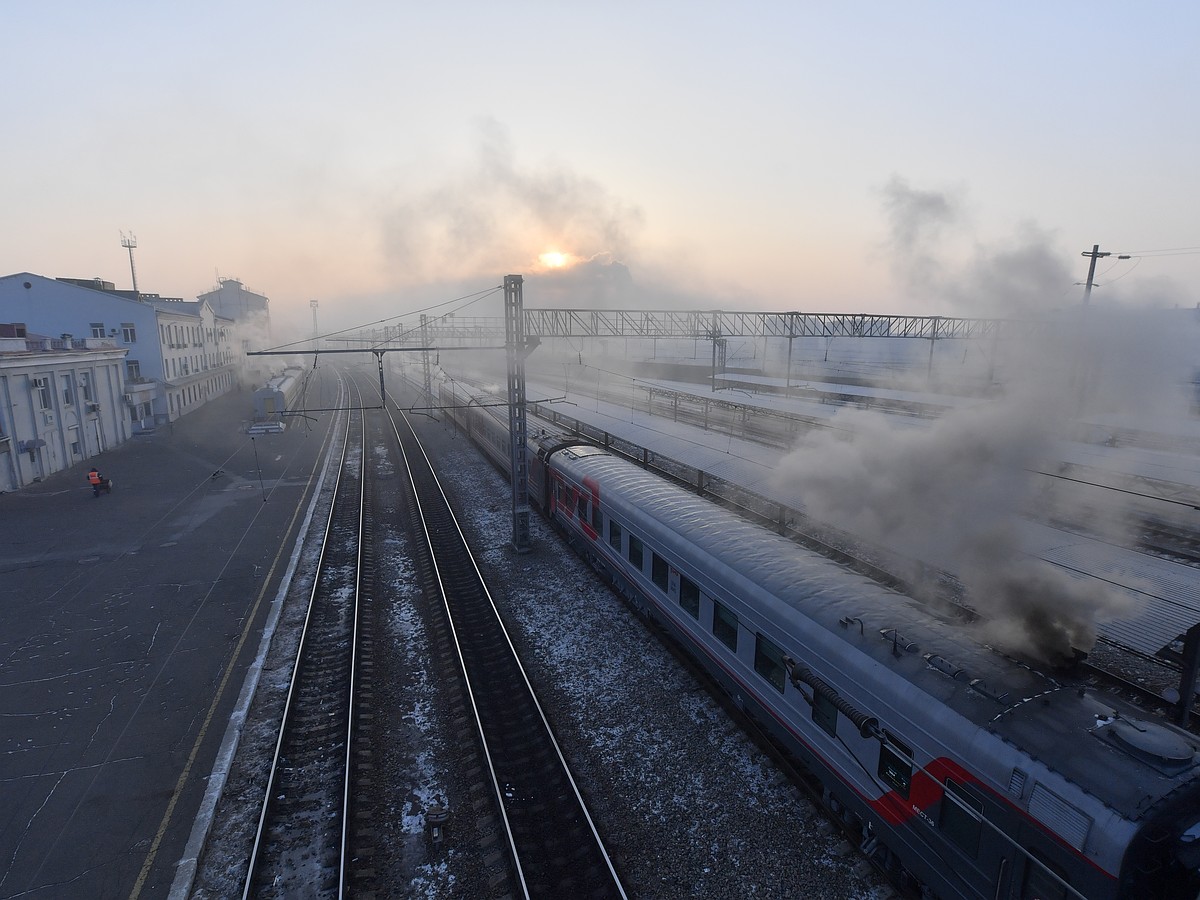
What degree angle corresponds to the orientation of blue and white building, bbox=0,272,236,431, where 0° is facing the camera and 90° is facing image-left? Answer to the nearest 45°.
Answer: approximately 315°

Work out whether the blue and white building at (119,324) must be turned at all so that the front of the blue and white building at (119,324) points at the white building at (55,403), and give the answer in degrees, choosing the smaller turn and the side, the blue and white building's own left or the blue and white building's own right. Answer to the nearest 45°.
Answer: approximately 45° to the blue and white building's own right

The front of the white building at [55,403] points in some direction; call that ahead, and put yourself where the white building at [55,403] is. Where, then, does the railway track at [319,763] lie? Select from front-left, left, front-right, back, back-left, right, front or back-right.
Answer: front-right

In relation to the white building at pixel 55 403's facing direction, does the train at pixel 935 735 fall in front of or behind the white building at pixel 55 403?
in front

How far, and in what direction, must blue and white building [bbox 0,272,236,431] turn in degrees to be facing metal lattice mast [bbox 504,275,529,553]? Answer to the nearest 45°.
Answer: approximately 45° to its right

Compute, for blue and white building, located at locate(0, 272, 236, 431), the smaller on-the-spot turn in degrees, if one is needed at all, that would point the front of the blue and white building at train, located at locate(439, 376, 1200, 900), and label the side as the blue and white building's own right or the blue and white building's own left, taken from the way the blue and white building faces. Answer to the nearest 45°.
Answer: approximately 45° to the blue and white building's own right

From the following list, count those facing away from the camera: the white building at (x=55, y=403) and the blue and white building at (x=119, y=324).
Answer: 0

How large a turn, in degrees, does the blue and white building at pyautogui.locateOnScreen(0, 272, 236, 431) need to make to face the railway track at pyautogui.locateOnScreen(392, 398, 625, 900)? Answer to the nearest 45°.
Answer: approximately 45° to its right

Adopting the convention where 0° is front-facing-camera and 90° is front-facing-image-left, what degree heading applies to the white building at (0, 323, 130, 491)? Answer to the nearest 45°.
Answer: approximately 315°

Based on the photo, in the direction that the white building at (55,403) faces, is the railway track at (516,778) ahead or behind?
ahead

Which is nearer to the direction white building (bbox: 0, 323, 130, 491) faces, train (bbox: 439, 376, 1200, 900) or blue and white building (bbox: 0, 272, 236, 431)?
the train
